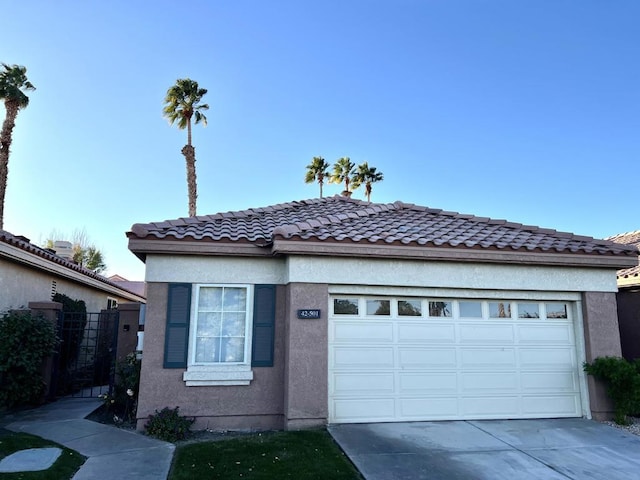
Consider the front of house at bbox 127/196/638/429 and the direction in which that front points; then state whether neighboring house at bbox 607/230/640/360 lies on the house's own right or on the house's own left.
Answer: on the house's own left

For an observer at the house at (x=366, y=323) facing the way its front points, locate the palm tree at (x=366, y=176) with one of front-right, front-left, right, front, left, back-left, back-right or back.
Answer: back

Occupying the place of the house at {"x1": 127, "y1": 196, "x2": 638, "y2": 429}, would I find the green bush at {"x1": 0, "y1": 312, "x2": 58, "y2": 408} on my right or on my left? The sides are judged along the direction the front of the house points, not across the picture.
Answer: on my right

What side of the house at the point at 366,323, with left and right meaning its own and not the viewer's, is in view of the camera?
front

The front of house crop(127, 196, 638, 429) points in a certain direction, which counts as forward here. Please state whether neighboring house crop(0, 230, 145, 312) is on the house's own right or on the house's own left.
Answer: on the house's own right

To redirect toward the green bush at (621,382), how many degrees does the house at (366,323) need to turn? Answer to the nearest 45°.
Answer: approximately 90° to its left

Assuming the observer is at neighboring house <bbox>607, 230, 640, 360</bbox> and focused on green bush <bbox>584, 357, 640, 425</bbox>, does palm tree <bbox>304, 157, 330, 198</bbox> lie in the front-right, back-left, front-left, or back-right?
back-right

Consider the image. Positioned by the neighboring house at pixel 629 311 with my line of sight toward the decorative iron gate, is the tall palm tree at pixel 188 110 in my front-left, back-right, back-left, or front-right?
front-right

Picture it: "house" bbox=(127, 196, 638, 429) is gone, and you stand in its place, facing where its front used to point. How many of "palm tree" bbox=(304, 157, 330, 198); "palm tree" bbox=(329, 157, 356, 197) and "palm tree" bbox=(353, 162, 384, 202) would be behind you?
3

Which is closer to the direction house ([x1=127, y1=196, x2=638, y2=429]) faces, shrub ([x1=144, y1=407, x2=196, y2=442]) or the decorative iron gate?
the shrub

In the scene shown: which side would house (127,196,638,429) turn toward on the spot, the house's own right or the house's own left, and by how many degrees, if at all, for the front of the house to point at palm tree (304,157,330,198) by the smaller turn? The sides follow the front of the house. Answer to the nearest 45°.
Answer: approximately 180°

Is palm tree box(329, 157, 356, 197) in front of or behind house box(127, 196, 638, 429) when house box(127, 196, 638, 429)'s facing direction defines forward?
behind

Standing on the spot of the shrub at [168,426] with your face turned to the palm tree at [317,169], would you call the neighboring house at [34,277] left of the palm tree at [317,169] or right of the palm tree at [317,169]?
left

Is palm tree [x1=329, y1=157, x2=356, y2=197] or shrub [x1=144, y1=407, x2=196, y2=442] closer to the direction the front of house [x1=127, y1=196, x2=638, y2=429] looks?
the shrub

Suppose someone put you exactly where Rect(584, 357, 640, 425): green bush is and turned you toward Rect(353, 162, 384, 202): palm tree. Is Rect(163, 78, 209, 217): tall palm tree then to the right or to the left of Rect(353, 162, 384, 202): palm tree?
left
